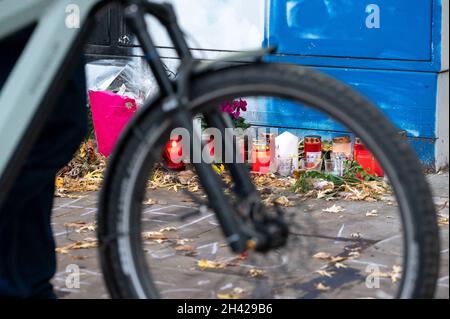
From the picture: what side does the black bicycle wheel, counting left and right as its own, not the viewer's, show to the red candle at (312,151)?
left

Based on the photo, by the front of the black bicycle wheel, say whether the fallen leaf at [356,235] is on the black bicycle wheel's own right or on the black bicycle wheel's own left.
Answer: on the black bicycle wheel's own left

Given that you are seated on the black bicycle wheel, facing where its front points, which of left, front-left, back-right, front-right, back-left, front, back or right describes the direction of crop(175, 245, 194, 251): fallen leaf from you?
left

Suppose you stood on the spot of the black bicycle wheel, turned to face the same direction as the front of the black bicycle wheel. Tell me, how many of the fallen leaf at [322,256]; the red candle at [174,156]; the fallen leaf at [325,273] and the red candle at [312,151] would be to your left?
4

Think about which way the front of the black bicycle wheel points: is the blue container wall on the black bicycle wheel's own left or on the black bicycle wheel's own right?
on the black bicycle wheel's own left

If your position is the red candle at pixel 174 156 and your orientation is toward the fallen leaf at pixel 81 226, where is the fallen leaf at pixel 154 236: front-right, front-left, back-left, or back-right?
front-left

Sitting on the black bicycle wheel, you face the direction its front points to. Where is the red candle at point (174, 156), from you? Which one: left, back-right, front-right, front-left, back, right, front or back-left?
left

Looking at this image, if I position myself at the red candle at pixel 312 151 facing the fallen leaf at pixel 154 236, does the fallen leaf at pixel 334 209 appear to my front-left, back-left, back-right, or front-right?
front-left

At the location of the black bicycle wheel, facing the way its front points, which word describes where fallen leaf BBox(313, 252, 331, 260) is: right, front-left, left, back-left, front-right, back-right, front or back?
left

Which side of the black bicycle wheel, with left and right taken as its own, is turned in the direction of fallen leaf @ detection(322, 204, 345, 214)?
left

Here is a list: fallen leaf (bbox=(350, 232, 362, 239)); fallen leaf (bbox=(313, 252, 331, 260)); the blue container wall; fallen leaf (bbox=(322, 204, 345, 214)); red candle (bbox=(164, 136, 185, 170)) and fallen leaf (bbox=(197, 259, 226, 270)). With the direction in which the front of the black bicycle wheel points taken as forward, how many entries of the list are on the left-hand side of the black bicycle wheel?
6

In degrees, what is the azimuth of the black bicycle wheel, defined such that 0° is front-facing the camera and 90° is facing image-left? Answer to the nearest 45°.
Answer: approximately 270°
